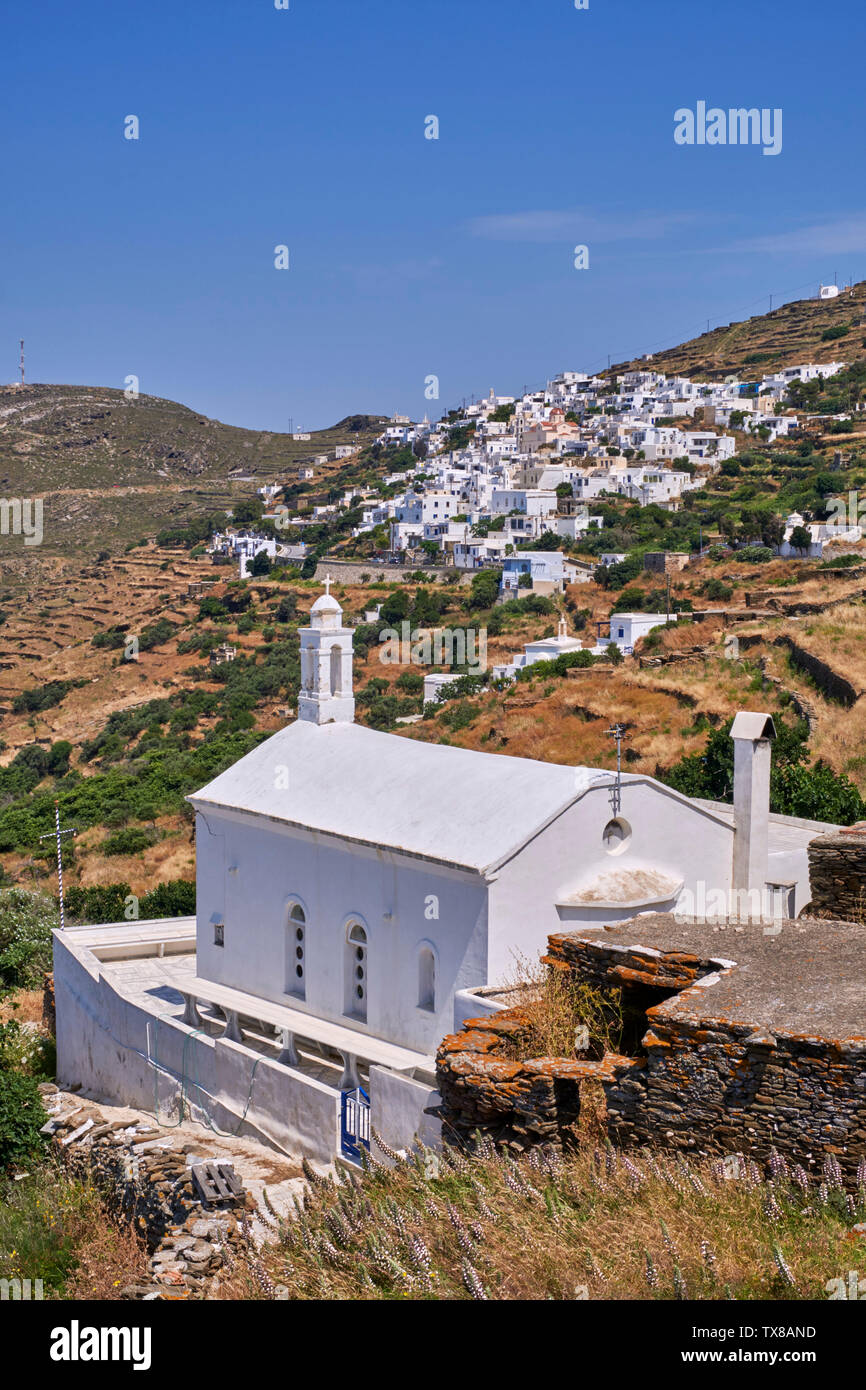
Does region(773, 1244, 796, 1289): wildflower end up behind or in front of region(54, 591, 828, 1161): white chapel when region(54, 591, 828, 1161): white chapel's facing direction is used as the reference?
behind

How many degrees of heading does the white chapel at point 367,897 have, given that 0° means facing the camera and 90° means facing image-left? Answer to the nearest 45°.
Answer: approximately 135°

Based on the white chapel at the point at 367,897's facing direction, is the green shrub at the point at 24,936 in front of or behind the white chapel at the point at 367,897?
in front

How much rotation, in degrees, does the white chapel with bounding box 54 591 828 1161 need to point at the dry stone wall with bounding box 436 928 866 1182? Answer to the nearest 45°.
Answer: approximately 135° to its left

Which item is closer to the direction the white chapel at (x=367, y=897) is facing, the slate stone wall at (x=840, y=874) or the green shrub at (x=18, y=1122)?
the green shrub

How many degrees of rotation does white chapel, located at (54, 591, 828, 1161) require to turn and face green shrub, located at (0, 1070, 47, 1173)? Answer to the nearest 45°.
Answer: approximately 45° to its left

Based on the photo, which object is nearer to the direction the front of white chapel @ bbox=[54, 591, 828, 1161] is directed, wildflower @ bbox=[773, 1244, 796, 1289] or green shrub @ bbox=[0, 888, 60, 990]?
the green shrub

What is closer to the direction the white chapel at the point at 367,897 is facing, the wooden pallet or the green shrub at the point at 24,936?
the green shrub

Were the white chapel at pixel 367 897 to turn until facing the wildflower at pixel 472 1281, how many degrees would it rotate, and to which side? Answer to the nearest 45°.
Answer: approximately 135° to its left
